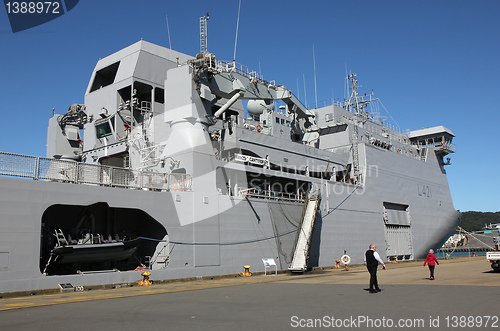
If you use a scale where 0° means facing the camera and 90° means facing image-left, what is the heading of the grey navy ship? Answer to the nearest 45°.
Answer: approximately 225°
